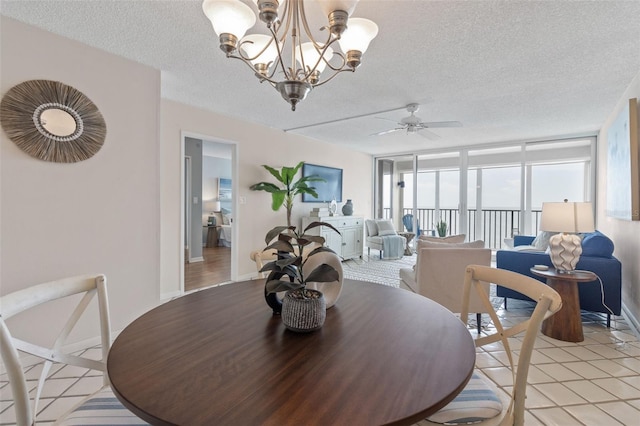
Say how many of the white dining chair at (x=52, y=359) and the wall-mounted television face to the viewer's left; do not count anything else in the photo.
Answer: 0

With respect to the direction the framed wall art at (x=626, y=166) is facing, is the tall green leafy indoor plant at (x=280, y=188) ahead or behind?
ahead

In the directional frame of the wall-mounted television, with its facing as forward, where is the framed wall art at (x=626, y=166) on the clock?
The framed wall art is roughly at 12 o'clock from the wall-mounted television.

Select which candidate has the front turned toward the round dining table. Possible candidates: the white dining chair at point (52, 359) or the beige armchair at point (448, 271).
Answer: the white dining chair

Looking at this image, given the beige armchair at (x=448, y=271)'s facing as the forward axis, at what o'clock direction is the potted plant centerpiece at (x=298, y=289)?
The potted plant centerpiece is roughly at 8 o'clock from the beige armchair.

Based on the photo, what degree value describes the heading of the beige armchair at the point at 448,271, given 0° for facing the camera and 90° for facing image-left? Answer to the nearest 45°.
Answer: approximately 135°

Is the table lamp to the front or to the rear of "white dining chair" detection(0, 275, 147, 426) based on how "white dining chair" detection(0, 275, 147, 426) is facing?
to the front

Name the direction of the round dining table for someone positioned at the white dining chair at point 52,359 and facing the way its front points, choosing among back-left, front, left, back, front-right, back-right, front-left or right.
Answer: front

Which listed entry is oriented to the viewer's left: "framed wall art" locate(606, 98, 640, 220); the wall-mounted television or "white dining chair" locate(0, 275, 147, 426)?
the framed wall art

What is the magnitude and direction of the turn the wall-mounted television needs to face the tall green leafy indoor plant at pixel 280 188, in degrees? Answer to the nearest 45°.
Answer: approximately 90° to its right

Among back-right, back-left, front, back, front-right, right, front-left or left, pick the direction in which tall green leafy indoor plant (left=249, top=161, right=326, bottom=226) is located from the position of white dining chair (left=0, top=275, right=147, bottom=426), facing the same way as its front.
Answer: left

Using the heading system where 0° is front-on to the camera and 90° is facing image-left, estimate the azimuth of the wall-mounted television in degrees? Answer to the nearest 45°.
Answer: approximately 315°

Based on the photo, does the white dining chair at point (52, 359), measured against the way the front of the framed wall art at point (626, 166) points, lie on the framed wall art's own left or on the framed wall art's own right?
on the framed wall art's own left

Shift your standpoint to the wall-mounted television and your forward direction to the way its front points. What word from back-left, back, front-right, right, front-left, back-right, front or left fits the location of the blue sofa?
front

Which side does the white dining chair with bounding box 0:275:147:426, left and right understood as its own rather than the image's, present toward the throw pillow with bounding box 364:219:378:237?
left

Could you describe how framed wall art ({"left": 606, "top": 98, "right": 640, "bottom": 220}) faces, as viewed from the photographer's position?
facing to the left of the viewer

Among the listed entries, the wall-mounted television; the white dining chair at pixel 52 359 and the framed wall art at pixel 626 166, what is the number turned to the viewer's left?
1
